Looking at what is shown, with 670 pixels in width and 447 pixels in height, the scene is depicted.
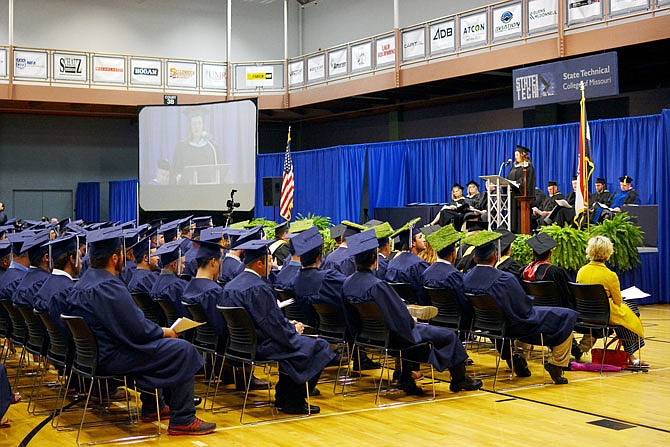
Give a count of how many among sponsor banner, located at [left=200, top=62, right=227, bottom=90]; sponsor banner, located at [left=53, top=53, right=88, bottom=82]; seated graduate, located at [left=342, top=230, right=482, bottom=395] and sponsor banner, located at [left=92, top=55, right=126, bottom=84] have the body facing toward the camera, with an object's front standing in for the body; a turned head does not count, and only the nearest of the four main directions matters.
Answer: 3

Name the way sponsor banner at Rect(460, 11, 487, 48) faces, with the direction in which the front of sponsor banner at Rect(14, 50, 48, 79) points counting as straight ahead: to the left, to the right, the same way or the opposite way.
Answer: to the right

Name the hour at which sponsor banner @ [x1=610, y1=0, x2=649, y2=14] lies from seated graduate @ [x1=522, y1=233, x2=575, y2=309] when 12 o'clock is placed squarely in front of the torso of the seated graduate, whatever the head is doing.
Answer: The sponsor banner is roughly at 11 o'clock from the seated graduate.

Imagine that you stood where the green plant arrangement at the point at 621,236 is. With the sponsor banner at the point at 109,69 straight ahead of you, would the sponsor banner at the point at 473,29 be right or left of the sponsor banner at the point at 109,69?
right

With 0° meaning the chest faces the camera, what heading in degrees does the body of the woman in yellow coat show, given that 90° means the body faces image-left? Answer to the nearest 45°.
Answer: approximately 225°

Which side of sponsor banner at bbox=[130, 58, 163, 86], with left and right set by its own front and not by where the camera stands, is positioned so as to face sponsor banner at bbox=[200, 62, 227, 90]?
left

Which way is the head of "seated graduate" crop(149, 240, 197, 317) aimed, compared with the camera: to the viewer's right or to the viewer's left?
to the viewer's right

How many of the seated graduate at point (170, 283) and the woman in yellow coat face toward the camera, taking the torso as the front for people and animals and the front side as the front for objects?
0

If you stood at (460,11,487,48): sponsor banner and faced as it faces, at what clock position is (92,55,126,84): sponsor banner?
(92,55,126,84): sponsor banner is roughly at 2 o'clock from (460,11,487,48): sponsor banner.

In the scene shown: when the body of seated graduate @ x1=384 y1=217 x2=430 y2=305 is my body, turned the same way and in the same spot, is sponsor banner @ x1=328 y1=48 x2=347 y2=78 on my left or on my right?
on my left

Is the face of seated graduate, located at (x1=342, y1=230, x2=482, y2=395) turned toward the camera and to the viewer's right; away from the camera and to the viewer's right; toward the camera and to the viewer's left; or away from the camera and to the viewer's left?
away from the camera and to the viewer's right

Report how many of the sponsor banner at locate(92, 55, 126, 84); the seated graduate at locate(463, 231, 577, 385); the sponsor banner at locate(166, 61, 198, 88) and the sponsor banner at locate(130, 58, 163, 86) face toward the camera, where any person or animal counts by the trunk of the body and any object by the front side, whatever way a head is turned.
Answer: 3

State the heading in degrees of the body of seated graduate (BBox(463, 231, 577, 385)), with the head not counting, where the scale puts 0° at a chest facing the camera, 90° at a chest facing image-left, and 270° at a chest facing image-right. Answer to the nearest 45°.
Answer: approximately 225°

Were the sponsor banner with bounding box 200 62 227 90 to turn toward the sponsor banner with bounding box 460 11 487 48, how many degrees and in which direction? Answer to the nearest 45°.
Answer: approximately 45° to its left

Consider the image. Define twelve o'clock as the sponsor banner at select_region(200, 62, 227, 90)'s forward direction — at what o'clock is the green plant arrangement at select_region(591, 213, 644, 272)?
The green plant arrangement is roughly at 11 o'clock from the sponsor banner.

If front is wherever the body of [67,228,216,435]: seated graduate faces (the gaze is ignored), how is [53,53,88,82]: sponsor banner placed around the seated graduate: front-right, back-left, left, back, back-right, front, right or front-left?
front-left

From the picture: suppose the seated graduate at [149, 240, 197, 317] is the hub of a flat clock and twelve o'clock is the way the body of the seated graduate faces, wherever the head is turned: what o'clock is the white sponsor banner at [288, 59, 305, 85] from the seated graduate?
The white sponsor banner is roughly at 11 o'clock from the seated graduate.

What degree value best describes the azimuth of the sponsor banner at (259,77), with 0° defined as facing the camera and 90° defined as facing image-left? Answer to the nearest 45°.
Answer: approximately 0°
